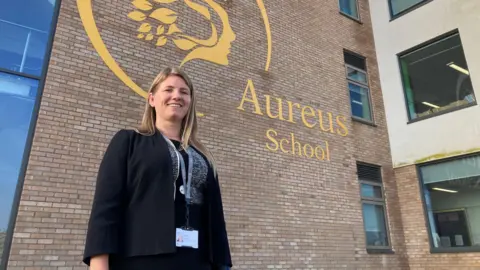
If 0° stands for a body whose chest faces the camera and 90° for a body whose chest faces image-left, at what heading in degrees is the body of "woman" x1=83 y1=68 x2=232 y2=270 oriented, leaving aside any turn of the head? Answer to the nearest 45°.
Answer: approximately 315°

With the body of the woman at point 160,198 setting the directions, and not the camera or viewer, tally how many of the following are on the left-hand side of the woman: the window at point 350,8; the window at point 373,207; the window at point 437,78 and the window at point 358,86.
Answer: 4

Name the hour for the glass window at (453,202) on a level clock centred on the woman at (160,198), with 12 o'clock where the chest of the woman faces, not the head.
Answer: The glass window is roughly at 9 o'clock from the woman.

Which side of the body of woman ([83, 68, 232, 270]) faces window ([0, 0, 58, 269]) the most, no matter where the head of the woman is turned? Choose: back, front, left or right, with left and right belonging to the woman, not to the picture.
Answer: back

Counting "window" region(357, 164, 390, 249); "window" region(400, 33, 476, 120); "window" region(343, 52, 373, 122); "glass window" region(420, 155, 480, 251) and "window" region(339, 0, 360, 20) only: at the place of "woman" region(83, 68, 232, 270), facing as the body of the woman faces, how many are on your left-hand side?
5

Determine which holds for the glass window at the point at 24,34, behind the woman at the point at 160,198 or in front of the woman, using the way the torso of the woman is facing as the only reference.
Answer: behind

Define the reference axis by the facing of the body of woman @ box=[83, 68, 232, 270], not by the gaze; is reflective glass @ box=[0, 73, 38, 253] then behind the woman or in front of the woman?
behind

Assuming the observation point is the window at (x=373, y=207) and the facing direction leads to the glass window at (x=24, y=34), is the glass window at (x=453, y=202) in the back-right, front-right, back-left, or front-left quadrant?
back-left

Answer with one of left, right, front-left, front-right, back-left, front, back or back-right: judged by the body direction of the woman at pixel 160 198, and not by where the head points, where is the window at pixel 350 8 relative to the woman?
left

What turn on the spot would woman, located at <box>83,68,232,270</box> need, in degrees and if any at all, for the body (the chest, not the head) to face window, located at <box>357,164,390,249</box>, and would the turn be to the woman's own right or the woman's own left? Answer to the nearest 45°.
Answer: approximately 90° to the woman's own left
